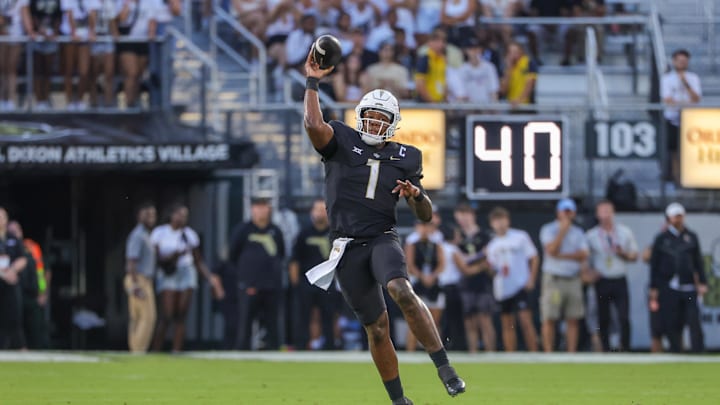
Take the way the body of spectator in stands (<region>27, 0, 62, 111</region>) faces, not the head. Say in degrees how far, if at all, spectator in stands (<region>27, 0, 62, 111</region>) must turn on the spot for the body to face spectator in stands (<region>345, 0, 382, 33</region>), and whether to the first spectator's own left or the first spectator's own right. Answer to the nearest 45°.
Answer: approximately 90° to the first spectator's own left

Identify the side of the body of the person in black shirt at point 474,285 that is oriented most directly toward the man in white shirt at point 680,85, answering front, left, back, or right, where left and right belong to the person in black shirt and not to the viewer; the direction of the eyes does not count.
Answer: back

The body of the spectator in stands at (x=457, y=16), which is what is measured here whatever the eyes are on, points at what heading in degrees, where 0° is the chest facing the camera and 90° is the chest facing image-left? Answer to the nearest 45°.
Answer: approximately 0°

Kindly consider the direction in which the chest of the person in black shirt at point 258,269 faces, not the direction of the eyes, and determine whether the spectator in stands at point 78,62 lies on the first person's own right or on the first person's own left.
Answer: on the first person's own right

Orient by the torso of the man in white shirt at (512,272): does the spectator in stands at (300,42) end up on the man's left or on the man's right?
on the man's right
